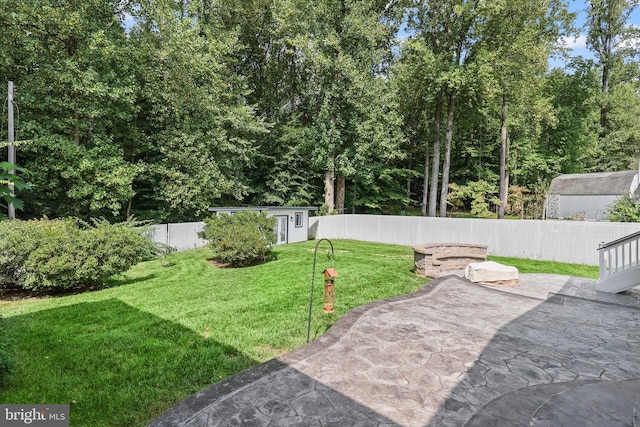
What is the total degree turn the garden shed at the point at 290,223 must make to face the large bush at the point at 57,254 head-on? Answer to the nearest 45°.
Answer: approximately 45° to its right

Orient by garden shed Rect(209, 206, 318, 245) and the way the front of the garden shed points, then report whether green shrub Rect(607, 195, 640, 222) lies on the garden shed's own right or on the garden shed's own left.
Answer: on the garden shed's own left

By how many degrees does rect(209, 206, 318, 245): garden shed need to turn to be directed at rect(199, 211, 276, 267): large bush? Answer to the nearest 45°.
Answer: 0° — it already faces it

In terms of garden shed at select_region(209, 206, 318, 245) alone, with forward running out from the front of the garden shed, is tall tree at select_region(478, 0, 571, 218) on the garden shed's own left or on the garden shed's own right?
on the garden shed's own left

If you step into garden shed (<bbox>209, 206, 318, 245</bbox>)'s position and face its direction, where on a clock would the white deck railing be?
The white deck railing is roughly at 11 o'clock from the garden shed.

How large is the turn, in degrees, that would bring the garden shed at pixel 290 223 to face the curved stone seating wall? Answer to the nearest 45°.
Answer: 0° — it already faces it

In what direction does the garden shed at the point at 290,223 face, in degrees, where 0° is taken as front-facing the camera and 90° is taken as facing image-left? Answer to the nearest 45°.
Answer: approximately 0°

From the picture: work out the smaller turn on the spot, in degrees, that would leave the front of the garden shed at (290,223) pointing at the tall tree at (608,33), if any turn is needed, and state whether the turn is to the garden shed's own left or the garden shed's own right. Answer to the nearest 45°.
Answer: approximately 90° to the garden shed's own left
